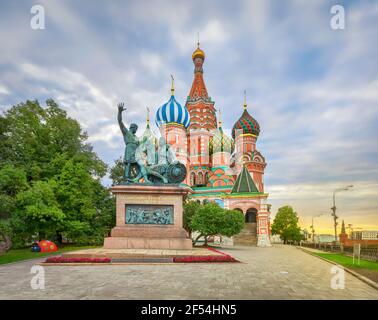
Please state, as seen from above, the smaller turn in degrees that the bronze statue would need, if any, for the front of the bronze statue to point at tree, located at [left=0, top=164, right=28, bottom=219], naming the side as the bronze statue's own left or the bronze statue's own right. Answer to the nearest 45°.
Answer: approximately 90° to the bronze statue's own right

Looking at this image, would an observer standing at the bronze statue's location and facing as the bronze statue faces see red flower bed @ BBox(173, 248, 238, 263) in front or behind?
in front

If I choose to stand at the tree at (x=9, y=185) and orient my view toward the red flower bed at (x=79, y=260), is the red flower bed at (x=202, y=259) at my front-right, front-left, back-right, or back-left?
front-left

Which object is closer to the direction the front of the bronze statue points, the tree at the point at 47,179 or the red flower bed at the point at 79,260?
the red flower bed

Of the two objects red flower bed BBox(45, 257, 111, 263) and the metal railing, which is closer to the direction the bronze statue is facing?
the red flower bed

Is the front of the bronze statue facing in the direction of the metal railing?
no

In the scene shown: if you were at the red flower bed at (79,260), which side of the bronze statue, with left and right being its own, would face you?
front

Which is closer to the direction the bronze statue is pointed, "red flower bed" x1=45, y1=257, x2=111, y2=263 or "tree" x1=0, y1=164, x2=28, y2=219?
the red flower bed

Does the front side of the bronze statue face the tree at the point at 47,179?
no

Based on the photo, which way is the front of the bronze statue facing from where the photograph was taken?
facing the viewer

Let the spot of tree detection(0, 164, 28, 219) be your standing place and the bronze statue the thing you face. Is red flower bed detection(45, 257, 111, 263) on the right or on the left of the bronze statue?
right

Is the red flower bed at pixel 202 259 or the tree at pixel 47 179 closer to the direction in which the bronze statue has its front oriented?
the red flower bed
